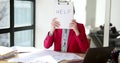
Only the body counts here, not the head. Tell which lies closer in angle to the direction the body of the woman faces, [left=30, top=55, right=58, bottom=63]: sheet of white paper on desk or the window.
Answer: the sheet of white paper on desk

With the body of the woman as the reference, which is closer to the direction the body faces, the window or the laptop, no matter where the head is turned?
the laptop

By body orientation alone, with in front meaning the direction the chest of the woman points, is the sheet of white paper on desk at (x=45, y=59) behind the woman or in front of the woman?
in front

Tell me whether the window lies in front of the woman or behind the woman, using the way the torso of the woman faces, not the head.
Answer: behind

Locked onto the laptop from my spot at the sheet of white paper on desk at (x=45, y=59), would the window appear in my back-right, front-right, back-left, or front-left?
back-left

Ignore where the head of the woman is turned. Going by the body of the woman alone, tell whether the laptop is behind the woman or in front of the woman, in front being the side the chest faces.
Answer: in front

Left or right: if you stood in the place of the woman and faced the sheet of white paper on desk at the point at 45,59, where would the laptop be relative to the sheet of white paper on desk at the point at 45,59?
left

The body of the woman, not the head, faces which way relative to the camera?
toward the camera
